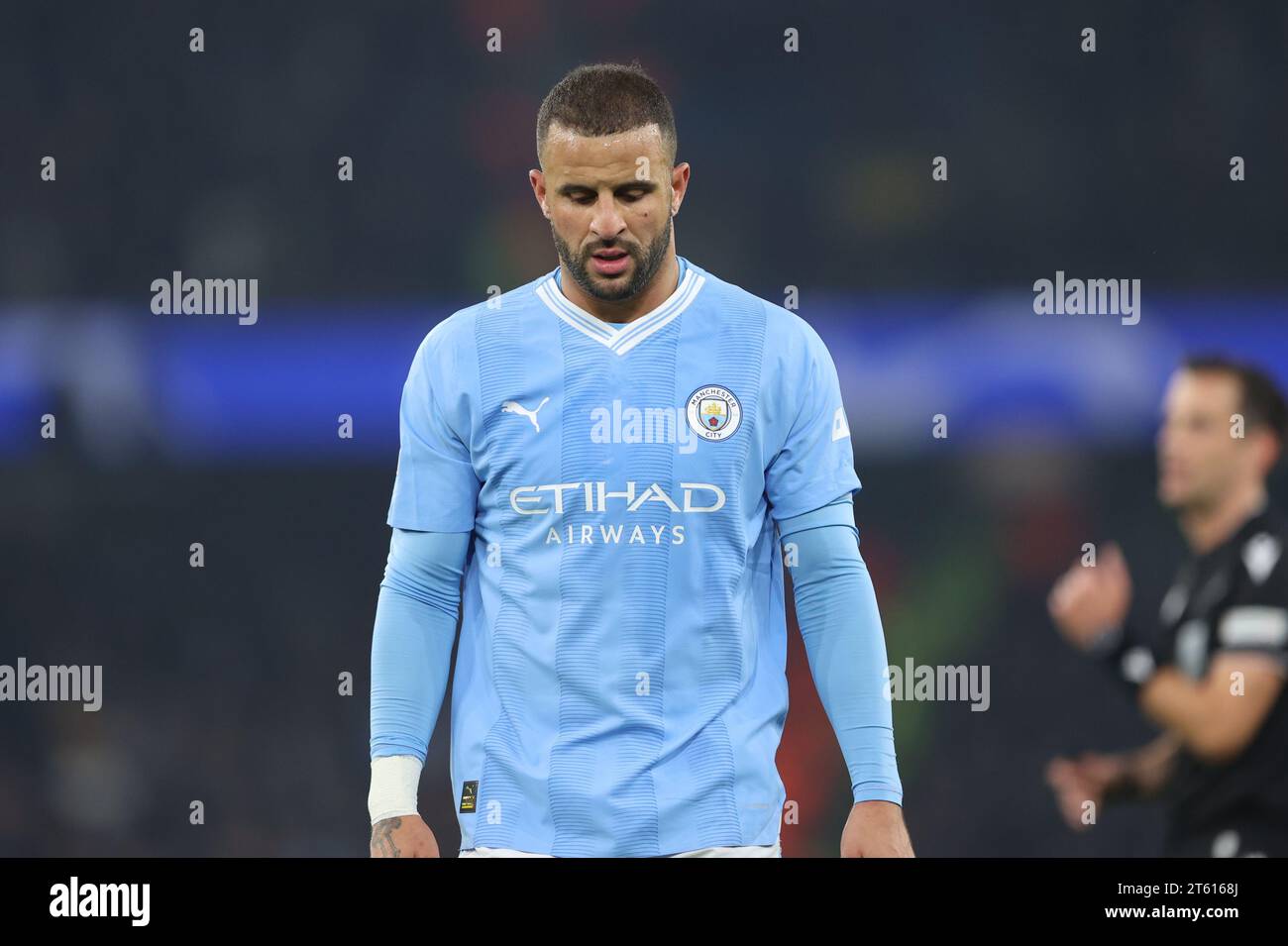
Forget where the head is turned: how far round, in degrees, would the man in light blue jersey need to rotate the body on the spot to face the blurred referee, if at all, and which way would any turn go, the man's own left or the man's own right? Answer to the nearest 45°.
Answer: approximately 135° to the man's own left

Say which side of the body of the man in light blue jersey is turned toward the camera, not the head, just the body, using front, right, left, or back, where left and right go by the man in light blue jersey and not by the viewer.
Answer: front

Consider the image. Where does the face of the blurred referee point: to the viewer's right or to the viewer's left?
to the viewer's left
